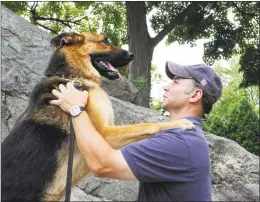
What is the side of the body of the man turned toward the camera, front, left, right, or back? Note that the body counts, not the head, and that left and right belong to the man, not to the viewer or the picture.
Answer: left

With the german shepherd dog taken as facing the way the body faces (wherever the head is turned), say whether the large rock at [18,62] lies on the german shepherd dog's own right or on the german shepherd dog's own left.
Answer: on the german shepherd dog's own left

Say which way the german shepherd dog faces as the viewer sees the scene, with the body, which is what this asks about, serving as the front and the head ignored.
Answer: to the viewer's right

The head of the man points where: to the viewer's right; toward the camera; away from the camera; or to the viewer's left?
to the viewer's left

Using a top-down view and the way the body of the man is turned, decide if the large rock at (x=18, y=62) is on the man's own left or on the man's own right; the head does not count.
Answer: on the man's own right

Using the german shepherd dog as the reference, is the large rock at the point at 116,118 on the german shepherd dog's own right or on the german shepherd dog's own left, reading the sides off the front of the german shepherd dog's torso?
on the german shepherd dog's own left

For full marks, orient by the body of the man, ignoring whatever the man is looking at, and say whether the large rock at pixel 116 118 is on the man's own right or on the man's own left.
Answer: on the man's own right
